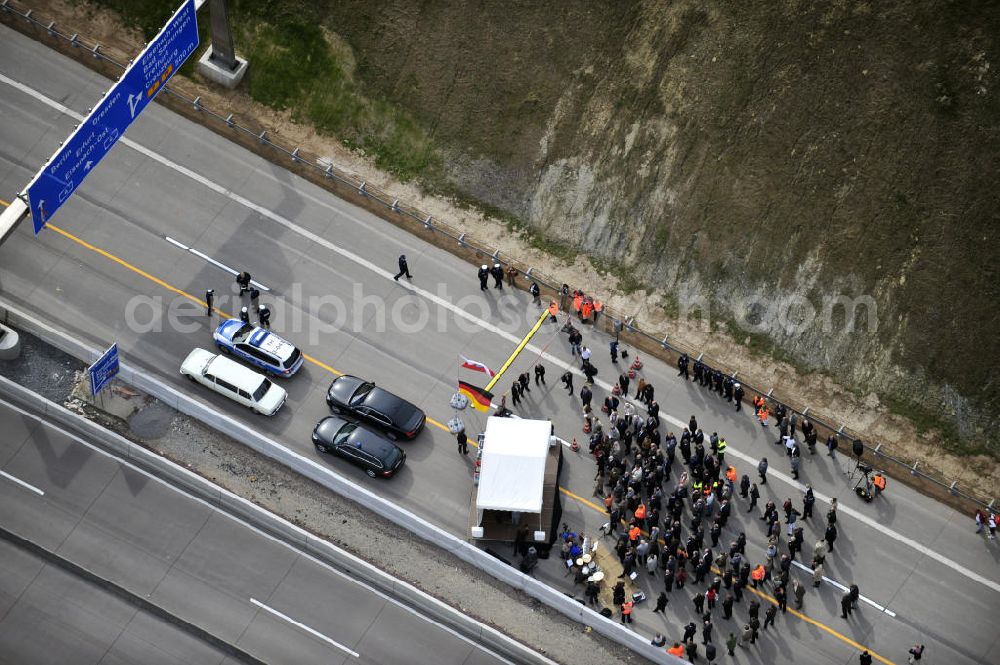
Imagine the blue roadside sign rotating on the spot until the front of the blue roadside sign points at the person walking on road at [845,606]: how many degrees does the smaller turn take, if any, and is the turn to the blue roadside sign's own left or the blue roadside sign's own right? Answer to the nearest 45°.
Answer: approximately 45° to the blue roadside sign's own left

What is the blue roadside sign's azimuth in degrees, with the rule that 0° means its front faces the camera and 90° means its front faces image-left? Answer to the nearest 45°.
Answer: approximately 315°
